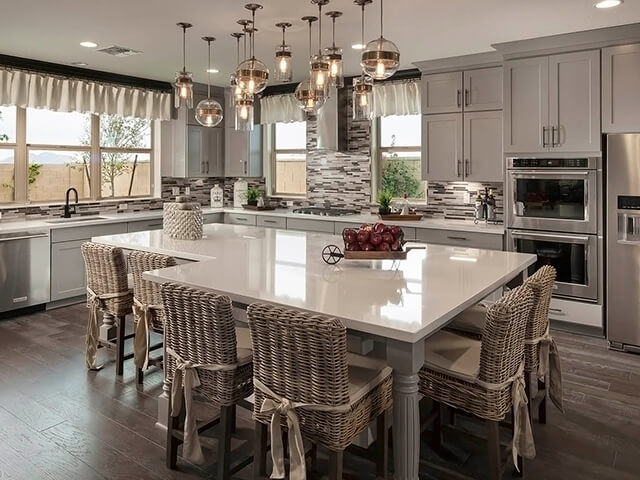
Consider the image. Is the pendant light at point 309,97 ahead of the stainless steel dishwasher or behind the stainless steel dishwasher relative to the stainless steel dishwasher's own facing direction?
ahead

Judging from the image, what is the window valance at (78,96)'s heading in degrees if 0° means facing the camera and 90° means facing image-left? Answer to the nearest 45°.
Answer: approximately 315°

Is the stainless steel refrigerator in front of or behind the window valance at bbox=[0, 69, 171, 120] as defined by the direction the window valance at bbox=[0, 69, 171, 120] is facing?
in front

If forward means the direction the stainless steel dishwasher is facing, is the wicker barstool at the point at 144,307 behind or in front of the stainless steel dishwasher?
in front

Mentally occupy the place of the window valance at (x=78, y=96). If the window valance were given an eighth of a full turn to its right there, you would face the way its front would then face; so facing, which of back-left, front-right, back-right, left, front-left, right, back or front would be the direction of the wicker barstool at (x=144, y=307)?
front

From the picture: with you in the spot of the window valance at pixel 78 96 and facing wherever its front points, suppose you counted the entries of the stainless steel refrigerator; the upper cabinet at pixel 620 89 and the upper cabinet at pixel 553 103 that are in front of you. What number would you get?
3

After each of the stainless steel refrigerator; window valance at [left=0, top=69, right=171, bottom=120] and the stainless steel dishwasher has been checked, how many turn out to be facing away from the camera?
0

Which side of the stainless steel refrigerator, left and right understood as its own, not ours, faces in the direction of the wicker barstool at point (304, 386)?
front

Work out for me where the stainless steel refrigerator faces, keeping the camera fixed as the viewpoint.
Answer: facing the viewer

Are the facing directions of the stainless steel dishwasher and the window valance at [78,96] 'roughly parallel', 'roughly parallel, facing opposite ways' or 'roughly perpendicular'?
roughly parallel

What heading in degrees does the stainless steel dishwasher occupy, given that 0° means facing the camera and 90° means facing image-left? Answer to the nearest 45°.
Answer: approximately 315°
